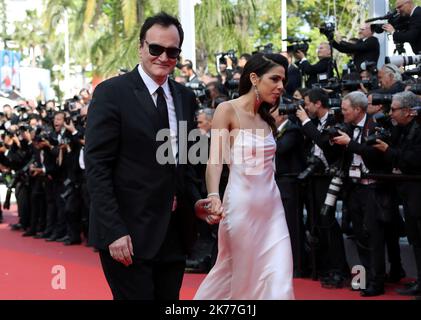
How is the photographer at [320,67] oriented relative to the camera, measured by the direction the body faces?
to the viewer's left

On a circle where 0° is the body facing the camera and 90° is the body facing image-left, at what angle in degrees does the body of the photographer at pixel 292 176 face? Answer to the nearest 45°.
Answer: approximately 90°

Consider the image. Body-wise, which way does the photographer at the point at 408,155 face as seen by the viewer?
to the viewer's left

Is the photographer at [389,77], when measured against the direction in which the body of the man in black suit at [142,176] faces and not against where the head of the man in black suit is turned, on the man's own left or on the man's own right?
on the man's own left

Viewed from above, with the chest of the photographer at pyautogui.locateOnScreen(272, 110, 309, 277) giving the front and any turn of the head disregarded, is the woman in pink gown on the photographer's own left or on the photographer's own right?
on the photographer's own left

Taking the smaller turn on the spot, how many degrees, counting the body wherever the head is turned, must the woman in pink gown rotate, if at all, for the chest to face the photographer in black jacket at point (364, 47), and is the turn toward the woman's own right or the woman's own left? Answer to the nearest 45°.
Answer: approximately 135° to the woman's own left

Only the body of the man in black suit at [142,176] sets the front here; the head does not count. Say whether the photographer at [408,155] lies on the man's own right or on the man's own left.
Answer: on the man's own left

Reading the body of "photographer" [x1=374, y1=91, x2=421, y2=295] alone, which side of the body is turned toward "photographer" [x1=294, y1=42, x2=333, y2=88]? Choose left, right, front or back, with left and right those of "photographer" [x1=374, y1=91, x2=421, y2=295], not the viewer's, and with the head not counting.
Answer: right
